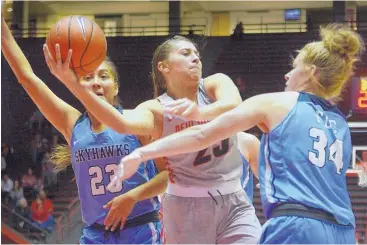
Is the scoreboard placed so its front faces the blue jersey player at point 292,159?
yes

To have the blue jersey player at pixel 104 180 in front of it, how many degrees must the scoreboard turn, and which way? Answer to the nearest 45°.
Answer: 0° — it already faces them

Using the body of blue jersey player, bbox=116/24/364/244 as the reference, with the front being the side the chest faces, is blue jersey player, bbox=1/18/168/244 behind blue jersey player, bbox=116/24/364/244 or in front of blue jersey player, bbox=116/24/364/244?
in front

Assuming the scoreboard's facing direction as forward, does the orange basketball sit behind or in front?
in front

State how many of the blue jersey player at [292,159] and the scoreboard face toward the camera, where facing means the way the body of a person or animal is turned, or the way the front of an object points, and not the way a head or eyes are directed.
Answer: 1

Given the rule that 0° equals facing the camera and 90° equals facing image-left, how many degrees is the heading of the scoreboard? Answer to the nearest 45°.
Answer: approximately 0°

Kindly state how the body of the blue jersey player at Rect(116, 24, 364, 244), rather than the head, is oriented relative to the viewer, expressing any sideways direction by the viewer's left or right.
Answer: facing away from the viewer and to the left of the viewer

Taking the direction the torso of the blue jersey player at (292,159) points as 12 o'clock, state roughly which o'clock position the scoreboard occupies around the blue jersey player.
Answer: The scoreboard is roughly at 2 o'clock from the blue jersey player.
